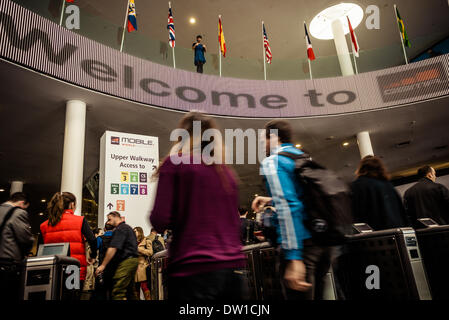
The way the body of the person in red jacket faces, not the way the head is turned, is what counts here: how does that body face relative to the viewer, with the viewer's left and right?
facing away from the viewer and to the right of the viewer

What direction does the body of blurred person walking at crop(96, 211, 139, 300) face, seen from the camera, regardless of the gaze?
to the viewer's left

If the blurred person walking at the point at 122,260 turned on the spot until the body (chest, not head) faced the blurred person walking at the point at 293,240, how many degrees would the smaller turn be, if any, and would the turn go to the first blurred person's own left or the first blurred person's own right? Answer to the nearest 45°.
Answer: approximately 90° to the first blurred person's own left

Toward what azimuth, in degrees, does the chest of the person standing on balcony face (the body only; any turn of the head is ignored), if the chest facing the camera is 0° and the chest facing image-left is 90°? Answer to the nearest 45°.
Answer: approximately 0°

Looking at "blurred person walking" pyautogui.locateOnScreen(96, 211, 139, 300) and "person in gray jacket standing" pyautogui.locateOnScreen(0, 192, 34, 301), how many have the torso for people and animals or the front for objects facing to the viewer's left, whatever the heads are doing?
1

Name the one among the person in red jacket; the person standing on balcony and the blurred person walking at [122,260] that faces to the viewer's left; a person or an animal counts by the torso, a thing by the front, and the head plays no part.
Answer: the blurred person walking

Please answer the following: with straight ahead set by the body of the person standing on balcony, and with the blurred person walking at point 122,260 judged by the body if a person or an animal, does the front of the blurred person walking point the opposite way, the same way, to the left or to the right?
to the right
